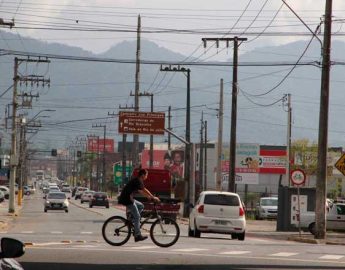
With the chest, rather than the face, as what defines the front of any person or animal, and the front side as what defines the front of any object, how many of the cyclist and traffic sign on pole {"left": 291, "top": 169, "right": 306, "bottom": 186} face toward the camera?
1

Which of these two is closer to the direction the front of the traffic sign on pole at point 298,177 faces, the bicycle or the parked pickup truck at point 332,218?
the bicycle

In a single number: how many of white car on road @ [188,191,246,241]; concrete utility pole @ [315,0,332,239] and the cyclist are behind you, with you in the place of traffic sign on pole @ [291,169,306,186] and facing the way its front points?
0

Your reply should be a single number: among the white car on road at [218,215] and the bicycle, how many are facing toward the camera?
0

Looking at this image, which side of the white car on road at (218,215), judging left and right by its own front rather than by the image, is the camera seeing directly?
back

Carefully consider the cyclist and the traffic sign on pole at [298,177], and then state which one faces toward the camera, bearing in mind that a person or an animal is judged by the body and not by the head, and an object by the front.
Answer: the traffic sign on pole

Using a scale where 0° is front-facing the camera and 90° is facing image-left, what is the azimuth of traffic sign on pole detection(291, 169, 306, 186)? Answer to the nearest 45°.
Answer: approximately 0°
